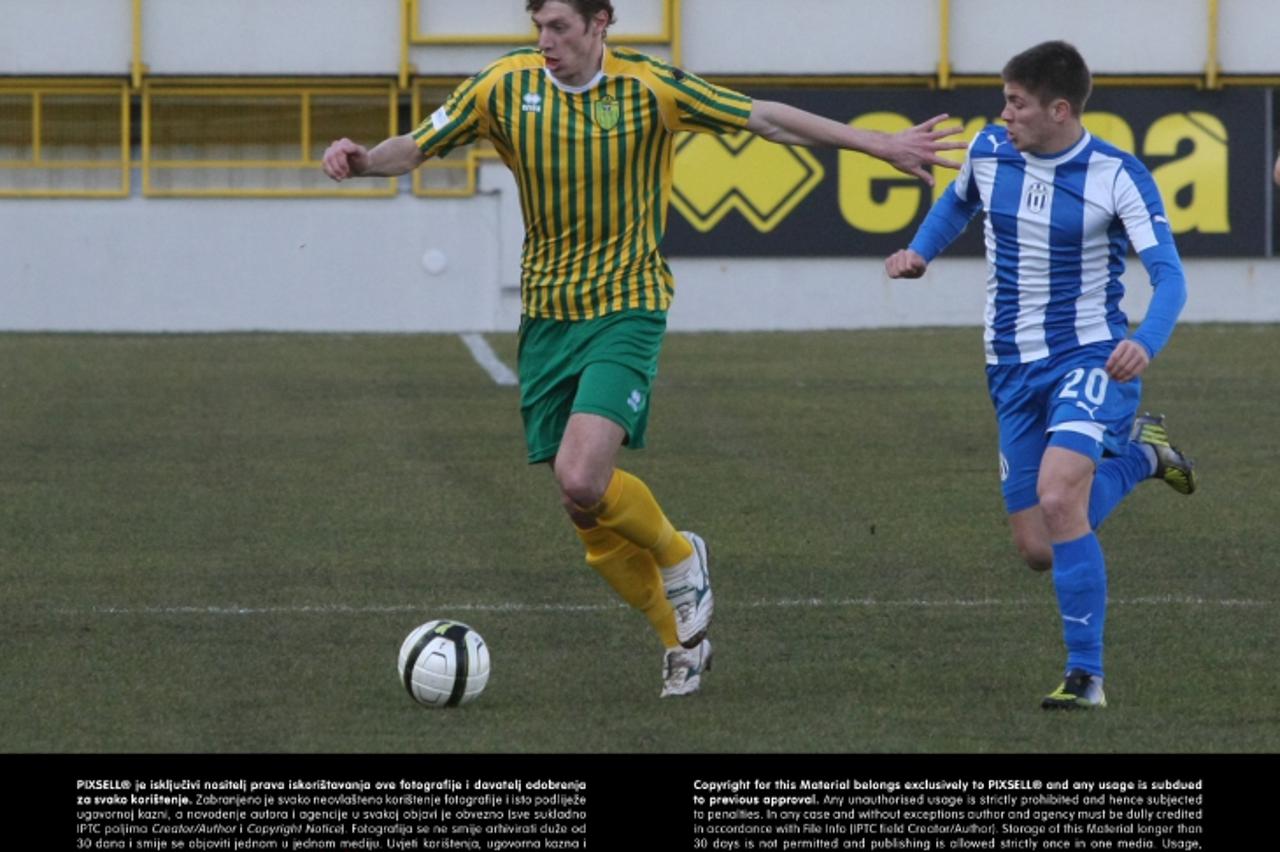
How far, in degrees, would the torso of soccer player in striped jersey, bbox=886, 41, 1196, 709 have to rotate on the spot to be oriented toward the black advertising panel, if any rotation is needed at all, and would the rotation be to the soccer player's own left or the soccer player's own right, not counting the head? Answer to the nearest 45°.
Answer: approximately 135° to the soccer player's own right

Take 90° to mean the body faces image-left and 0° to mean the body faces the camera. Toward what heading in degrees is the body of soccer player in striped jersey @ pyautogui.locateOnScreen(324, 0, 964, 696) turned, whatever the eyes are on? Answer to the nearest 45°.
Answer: approximately 0°

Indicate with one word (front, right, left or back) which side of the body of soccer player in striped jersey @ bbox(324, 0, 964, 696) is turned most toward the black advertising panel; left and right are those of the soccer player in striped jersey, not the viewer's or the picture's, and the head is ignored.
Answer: back

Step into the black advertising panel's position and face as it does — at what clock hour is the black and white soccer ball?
The black and white soccer ball is roughly at 12 o'clock from the black advertising panel.

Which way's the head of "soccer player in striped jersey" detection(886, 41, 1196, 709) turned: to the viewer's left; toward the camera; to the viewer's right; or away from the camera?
to the viewer's left

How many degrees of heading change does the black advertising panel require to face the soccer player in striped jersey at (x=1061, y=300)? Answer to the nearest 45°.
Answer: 0° — it already faces them

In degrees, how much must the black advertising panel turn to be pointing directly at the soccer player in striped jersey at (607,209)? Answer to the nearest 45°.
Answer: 0° — it already faces them

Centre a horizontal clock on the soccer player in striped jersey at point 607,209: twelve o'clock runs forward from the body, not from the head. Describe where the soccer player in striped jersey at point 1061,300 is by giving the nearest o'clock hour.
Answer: the soccer player in striped jersey at point 1061,300 is roughly at 9 o'clock from the soccer player in striped jersey at point 607,209.

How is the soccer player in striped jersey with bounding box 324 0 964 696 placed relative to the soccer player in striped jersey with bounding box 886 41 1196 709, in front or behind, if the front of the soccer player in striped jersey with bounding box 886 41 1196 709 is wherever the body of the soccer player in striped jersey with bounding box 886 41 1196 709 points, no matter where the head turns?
in front

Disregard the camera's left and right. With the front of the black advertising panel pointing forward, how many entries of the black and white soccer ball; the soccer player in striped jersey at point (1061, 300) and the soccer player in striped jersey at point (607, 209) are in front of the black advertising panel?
3

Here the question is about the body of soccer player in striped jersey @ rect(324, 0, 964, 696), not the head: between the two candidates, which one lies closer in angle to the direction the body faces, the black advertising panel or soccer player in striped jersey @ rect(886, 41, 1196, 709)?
the soccer player in striped jersey

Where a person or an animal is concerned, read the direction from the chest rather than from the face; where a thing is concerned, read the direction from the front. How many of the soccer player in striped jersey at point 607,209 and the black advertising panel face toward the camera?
2
